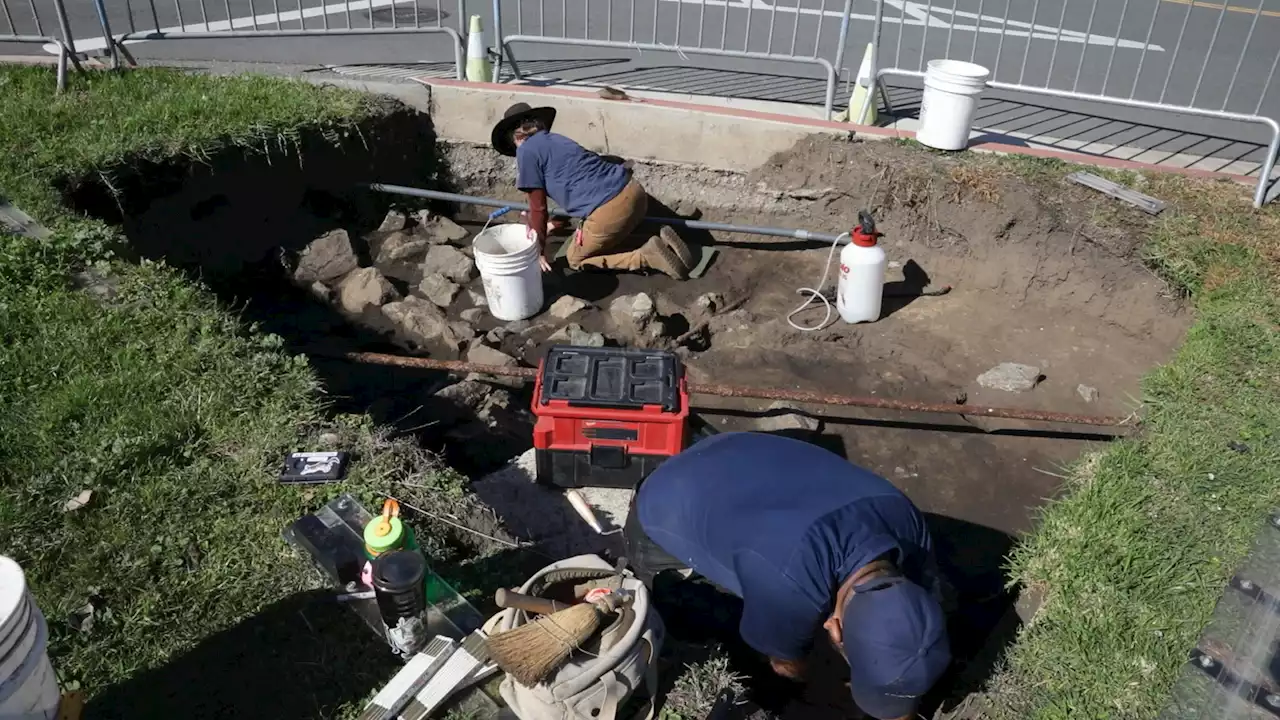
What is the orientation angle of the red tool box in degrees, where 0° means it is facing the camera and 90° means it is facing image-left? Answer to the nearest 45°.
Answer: approximately 0°

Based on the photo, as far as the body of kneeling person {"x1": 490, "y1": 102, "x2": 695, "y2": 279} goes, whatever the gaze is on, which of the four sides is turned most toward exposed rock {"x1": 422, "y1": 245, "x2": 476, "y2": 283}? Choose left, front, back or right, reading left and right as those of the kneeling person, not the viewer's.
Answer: front

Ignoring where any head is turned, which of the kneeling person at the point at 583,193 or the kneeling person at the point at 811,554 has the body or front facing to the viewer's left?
the kneeling person at the point at 583,193

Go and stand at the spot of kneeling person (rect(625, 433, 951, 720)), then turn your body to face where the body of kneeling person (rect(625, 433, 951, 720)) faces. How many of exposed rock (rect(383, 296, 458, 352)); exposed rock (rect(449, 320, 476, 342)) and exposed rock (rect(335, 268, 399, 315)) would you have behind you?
3

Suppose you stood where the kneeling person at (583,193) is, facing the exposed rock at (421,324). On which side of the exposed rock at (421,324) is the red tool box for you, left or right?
left

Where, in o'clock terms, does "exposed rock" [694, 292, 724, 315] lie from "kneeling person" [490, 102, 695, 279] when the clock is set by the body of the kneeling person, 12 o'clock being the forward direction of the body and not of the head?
The exposed rock is roughly at 7 o'clock from the kneeling person.

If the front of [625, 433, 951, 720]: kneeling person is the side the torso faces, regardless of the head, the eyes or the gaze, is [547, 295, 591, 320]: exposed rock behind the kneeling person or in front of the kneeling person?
behind

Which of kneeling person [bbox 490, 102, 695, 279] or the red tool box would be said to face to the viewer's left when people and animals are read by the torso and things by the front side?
the kneeling person

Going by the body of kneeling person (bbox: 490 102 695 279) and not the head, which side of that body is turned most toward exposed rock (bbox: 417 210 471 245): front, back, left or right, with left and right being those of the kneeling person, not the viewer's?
front

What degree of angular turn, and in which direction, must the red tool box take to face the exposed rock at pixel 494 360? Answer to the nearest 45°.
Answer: approximately 135° to its right

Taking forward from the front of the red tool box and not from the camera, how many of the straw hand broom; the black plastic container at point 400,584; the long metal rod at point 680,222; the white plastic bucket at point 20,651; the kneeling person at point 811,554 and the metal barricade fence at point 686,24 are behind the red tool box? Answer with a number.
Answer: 2

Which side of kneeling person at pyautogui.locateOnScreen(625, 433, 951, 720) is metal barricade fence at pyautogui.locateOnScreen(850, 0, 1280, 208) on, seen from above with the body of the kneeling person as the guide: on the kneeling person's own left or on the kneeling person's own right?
on the kneeling person's own left

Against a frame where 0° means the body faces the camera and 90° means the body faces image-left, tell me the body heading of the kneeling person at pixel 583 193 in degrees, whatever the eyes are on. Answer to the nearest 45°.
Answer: approximately 90°

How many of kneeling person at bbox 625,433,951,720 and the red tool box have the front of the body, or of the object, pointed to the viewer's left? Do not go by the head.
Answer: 0

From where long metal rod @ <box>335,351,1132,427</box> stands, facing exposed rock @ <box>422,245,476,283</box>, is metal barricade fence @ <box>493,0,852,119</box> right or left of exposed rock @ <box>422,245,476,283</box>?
right

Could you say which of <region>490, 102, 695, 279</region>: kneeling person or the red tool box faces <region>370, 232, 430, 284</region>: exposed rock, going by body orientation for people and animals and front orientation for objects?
the kneeling person

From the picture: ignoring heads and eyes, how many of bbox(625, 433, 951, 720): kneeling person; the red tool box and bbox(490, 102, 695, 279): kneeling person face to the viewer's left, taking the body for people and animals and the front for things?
1
